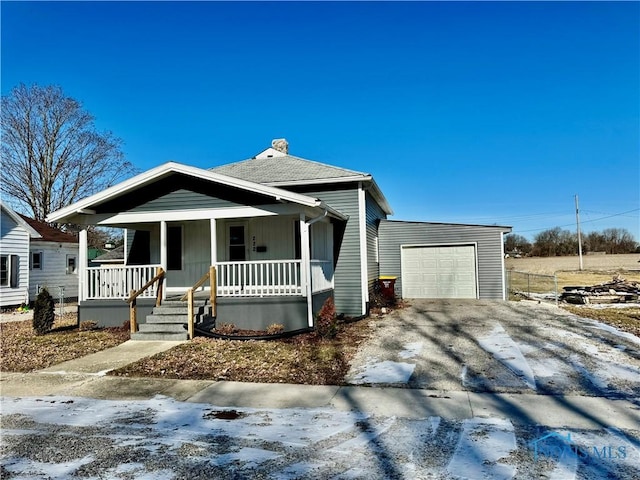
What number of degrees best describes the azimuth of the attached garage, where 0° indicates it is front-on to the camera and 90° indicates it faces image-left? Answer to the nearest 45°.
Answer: approximately 0°

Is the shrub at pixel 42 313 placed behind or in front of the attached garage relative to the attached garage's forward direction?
in front

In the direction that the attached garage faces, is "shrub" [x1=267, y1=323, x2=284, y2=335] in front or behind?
in front

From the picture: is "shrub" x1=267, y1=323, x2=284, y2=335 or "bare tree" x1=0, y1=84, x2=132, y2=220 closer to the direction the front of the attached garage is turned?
the shrub

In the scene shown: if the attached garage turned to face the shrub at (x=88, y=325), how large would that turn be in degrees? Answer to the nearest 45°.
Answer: approximately 45° to its right

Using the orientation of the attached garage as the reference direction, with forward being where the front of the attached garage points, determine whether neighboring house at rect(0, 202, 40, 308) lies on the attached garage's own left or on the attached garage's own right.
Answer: on the attached garage's own right

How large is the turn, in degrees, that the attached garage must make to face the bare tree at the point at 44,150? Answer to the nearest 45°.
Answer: approximately 90° to its right

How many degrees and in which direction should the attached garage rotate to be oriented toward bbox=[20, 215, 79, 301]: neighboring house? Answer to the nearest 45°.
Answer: approximately 90° to its right

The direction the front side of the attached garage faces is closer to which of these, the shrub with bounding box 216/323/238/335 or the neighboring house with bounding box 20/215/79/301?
the shrub
